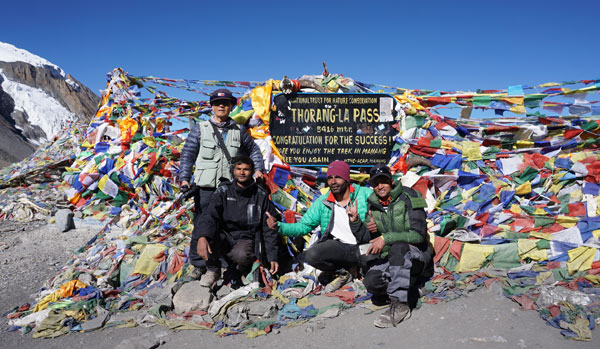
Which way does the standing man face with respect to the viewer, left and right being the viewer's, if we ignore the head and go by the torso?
facing the viewer

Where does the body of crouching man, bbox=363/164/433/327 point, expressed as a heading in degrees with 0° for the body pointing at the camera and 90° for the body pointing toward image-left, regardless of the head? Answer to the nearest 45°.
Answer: approximately 45°

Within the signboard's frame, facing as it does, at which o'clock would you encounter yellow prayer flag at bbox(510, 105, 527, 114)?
The yellow prayer flag is roughly at 9 o'clock from the signboard.

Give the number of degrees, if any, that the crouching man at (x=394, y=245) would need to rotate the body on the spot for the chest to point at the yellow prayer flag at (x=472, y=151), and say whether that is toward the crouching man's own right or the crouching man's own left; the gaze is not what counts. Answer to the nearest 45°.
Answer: approximately 180°

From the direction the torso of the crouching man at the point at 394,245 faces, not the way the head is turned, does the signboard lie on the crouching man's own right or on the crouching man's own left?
on the crouching man's own right

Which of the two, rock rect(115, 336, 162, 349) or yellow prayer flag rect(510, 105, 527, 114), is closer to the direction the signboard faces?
the rock

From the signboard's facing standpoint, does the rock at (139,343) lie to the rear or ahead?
ahead

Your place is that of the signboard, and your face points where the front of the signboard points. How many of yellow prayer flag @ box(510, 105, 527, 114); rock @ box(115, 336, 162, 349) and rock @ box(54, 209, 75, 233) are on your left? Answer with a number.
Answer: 1

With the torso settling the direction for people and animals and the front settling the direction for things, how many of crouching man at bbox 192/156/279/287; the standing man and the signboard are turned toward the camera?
3

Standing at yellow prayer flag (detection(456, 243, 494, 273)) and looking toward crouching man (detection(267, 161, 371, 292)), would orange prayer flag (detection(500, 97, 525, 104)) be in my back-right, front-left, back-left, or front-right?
back-right

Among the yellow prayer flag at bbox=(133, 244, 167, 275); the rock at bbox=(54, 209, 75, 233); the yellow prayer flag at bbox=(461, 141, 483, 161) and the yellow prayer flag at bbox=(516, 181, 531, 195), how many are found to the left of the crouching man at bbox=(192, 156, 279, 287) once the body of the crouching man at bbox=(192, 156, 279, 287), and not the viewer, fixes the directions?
2

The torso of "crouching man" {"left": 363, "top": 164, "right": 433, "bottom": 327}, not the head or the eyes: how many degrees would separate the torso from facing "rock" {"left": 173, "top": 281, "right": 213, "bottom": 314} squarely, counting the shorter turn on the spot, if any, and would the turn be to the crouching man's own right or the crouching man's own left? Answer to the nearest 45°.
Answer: approximately 45° to the crouching man's own right

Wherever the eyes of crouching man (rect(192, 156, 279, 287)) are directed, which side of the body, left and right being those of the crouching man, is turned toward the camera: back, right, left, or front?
front

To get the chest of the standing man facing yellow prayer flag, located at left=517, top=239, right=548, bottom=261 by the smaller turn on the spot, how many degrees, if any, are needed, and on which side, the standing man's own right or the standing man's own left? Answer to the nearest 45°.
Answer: approximately 90° to the standing man's own left

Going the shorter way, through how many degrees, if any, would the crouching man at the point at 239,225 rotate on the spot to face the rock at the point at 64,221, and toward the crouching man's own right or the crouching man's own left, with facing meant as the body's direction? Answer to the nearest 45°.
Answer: approximately 135° to the crouching man's own right
